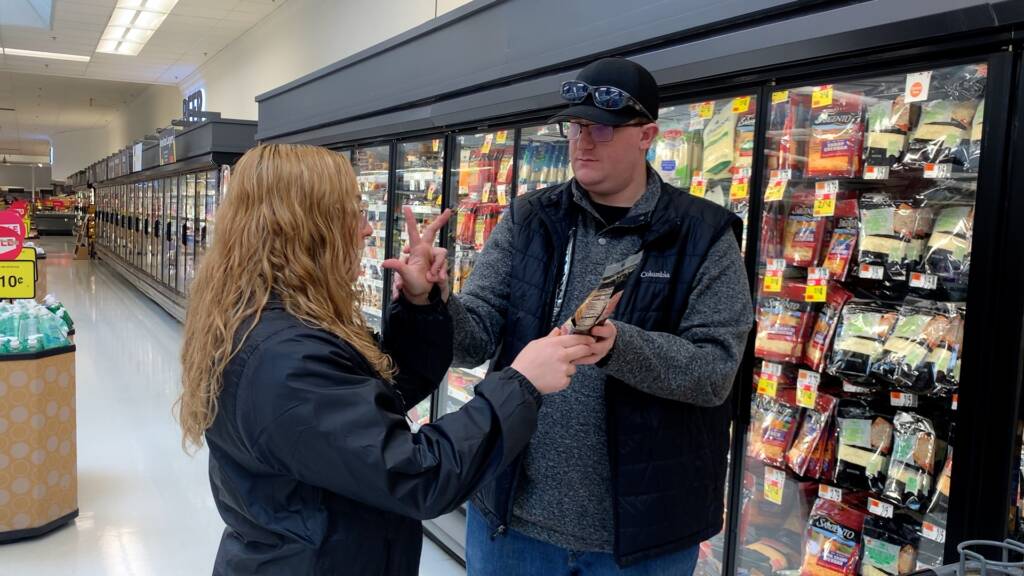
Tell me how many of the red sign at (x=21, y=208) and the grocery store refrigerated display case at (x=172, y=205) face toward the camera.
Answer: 1

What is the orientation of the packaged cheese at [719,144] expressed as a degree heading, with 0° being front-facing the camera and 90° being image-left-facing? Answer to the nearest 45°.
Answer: approximately 45°

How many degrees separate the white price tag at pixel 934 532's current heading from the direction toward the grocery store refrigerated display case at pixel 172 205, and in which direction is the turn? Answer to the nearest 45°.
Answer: approximately 90° to its right

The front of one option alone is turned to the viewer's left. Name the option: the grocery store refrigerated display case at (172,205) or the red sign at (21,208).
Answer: the grocery store refrigerated display case

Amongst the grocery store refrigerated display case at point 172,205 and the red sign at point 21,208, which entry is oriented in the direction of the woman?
the red sign

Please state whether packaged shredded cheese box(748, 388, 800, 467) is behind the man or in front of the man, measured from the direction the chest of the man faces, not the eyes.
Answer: behind

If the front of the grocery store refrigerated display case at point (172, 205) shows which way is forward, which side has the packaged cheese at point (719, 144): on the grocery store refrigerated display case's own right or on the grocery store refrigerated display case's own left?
on the grocery store refrigerated display case's own left

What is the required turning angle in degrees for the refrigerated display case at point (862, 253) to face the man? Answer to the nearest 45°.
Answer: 0° — it already faces them

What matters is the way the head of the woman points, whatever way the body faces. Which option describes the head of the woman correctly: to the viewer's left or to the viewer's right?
to the viewer's right

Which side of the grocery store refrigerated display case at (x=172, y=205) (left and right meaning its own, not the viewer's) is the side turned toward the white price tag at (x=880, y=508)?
left

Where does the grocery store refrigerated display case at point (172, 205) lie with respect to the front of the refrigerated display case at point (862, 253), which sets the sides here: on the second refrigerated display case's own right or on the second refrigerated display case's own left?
on the second refrigerated display case's own right
